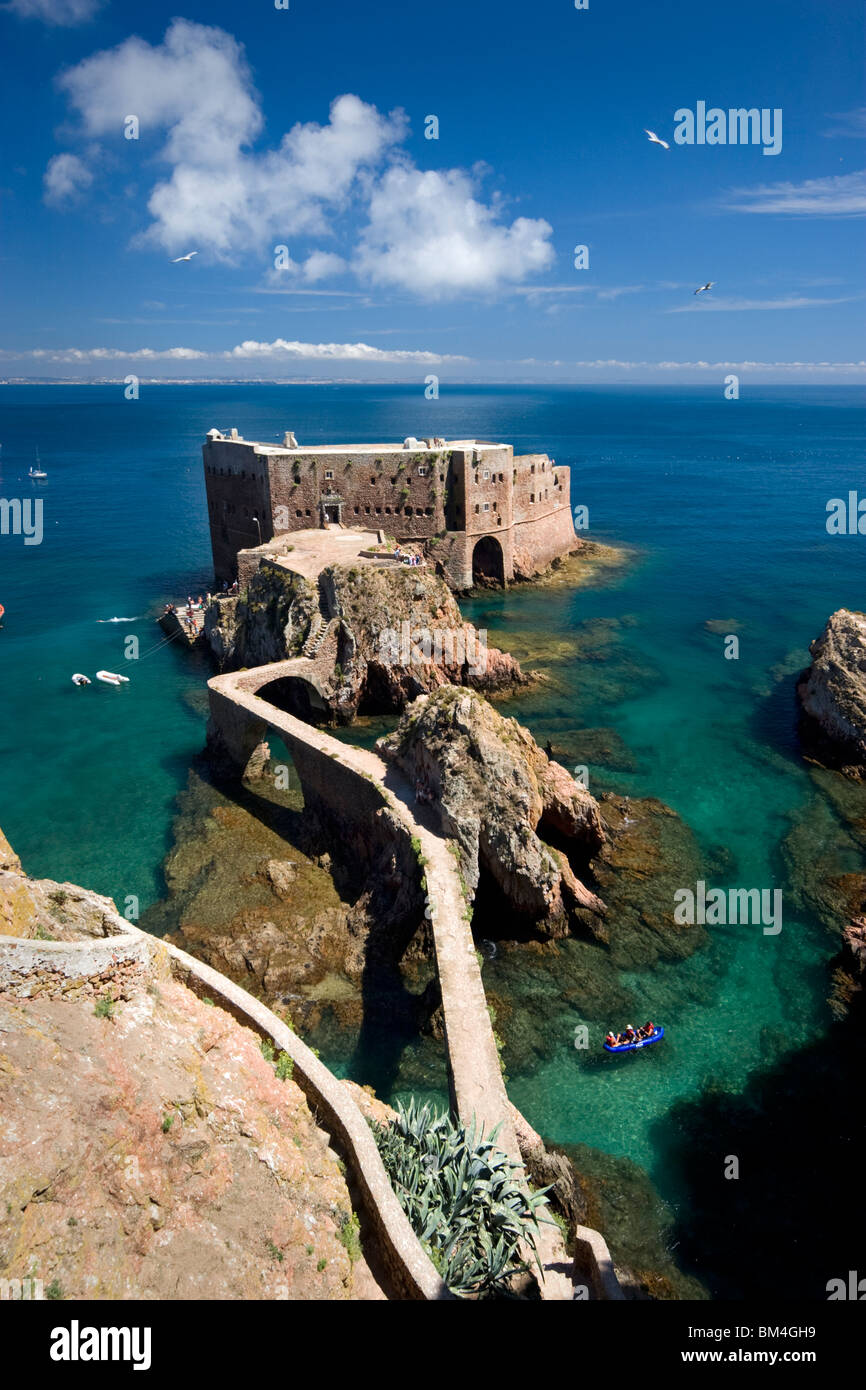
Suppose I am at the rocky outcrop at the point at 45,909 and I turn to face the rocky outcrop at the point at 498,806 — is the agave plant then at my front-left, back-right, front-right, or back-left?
front-right

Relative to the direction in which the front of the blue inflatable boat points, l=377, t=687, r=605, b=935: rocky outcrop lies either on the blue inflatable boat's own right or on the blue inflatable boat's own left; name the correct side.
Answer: on the blue inflatable boat's own left

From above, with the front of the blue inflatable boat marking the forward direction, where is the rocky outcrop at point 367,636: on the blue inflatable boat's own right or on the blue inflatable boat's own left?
on the blue inflatable boat's own left

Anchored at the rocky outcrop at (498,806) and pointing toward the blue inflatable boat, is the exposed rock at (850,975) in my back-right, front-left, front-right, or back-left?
front-left

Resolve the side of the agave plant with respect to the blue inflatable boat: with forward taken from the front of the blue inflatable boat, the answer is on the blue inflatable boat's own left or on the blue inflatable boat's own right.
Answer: on the blue inflatable boat's own right

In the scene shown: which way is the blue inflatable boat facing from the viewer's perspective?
to the viewer's right

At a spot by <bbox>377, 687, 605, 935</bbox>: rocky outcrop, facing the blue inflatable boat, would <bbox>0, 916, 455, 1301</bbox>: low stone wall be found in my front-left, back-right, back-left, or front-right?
front-right

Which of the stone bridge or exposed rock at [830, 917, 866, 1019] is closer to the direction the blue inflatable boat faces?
the exposed rock
